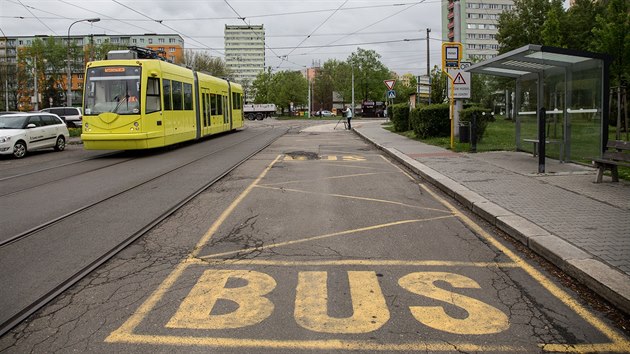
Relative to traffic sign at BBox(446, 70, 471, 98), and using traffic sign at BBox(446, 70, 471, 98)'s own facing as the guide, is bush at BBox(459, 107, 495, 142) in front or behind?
behind

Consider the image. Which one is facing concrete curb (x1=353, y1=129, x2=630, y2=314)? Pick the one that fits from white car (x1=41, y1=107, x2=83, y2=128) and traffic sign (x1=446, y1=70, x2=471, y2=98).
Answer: the traffic sign

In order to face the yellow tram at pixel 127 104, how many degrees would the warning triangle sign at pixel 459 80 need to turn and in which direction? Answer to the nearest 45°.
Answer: approximately 45° to its right

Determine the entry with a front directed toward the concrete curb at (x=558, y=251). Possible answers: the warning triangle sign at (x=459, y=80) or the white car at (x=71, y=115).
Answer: the warning triangle sign
